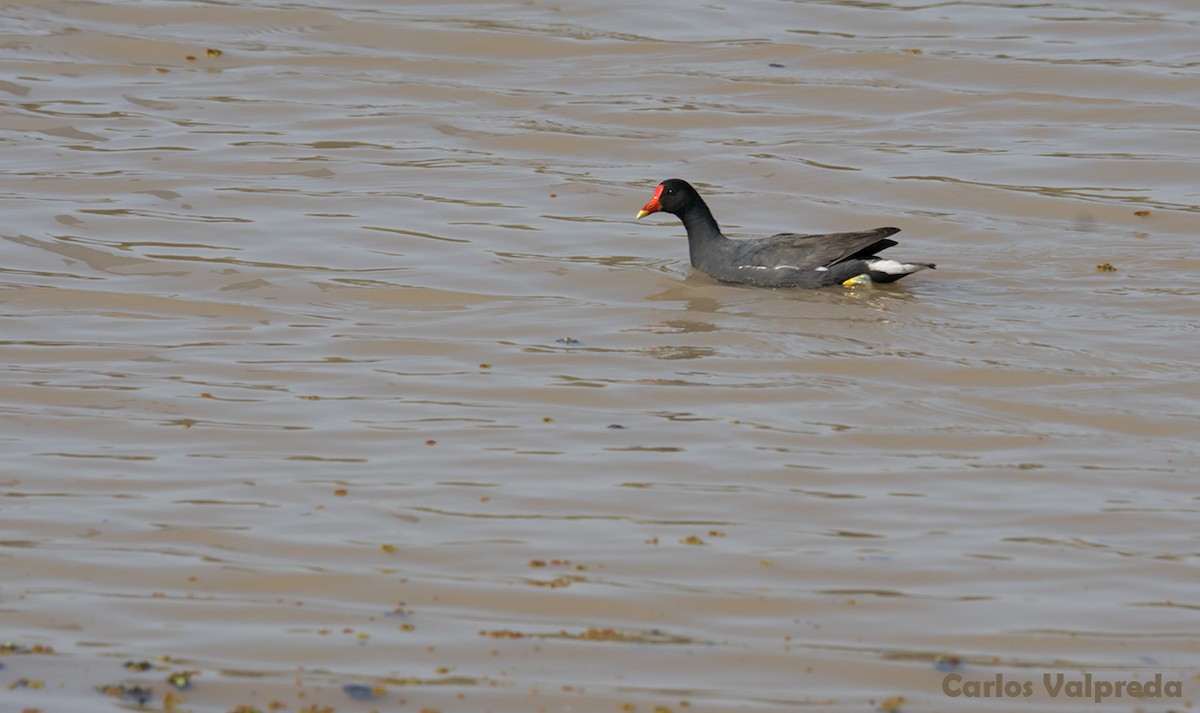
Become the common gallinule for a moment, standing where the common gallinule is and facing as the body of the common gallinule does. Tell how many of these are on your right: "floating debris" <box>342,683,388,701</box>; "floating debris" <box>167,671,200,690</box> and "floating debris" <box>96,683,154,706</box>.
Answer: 0

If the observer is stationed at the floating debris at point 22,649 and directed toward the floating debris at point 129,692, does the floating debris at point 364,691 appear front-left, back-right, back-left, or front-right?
front-left

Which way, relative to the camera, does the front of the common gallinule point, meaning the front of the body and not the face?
to the viewer's left

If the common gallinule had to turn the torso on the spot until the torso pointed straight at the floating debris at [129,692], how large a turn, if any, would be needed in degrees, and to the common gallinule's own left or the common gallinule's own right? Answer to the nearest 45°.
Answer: approximately 90° to the common gallinule's own left

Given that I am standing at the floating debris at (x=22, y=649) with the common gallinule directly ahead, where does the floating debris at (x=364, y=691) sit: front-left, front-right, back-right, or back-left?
front-right

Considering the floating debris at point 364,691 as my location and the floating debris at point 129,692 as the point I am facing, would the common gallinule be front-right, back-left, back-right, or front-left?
back-right

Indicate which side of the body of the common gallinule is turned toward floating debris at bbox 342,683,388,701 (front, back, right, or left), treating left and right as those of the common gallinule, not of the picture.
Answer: left

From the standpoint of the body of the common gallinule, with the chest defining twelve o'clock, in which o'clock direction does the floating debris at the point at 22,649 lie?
The floating debris is roughly at 10 o'clock from the common gallinule.

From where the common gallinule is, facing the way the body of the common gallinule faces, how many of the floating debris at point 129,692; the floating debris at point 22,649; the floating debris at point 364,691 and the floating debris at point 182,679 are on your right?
0

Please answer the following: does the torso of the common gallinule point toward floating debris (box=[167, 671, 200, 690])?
no

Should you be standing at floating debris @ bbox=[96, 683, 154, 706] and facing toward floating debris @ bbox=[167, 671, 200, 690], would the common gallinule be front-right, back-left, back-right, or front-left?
front-left
